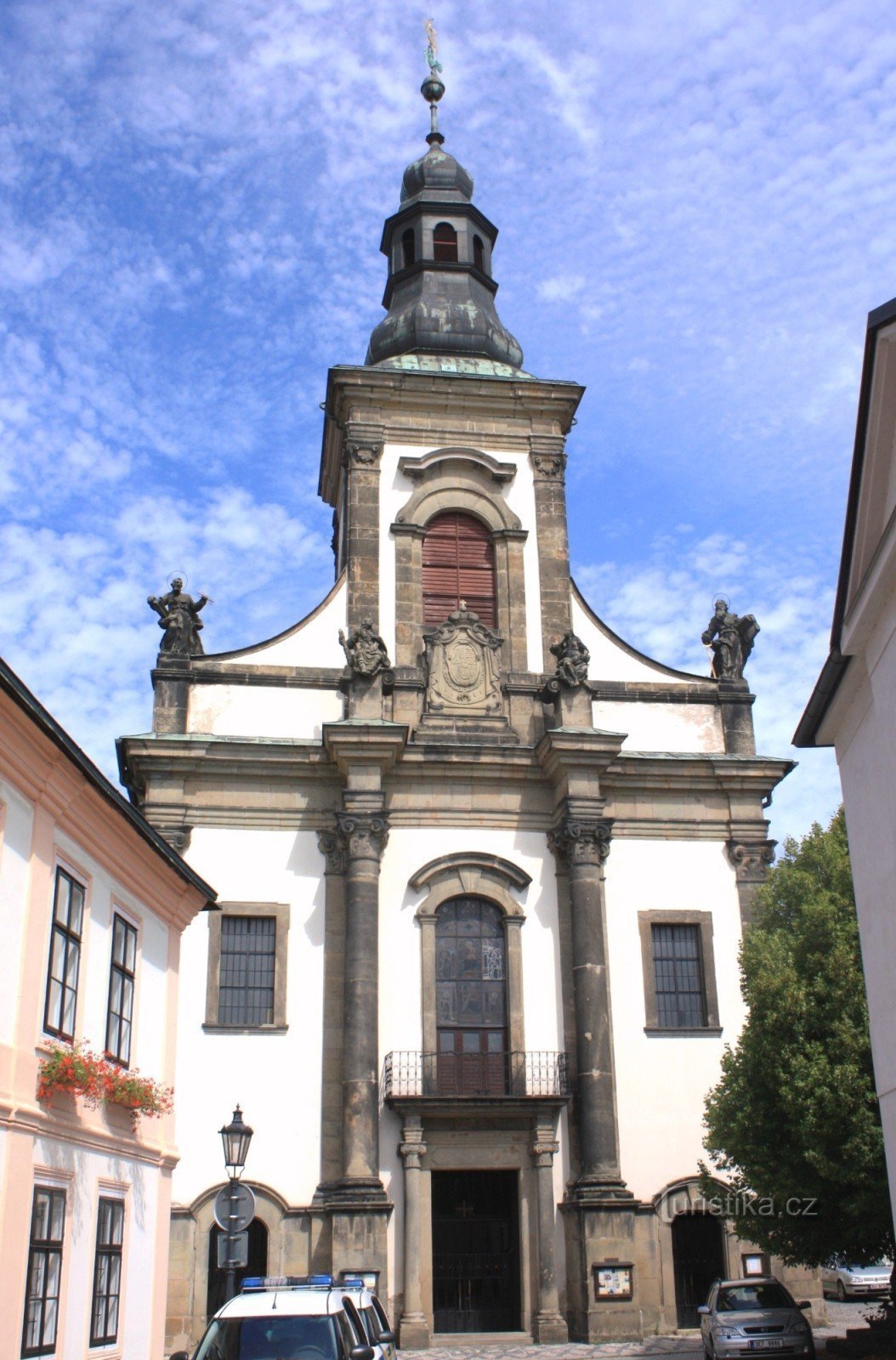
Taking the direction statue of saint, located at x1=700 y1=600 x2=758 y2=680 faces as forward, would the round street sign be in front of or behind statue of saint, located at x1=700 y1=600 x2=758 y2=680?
in front

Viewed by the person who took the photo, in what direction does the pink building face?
facing the viewer and to the right of the viewer

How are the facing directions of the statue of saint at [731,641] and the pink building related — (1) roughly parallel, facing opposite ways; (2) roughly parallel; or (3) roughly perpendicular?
roughly perpendicular

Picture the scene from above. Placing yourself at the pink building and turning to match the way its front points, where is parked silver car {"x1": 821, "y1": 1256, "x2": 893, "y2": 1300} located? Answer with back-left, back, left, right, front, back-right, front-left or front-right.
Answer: left
